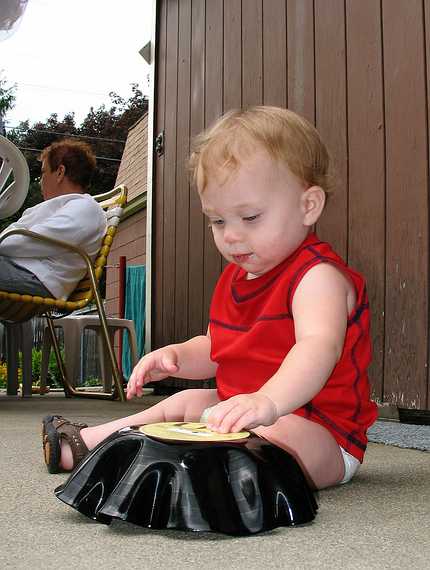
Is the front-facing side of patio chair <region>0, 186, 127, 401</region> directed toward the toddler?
no

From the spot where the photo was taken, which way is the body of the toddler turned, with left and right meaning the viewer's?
facing the viewer and to the left of the viewer

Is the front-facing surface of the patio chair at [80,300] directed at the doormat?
no

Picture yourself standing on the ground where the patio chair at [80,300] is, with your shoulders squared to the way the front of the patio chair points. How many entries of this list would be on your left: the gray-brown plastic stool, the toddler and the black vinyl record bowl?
2

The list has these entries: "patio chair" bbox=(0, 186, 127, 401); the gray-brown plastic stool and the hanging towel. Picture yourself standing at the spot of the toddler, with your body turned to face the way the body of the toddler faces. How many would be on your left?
0

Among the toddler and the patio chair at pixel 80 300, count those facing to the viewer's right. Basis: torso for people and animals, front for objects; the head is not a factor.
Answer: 0

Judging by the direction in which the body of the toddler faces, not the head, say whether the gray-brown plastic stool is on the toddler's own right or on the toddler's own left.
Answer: on the toddler's own right

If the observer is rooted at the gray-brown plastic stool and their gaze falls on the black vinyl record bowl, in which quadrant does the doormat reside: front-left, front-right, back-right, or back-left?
front-left

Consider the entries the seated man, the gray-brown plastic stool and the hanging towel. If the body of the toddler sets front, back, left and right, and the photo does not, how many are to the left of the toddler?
0

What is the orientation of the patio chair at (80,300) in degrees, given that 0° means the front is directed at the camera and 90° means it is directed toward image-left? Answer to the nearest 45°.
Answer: approximately 90°

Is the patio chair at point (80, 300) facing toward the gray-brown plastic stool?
no

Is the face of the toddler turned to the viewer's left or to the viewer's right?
to the viewer's left

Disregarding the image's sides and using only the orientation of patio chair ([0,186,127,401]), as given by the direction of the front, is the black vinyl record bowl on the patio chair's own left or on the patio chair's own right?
on the patio chair's own left

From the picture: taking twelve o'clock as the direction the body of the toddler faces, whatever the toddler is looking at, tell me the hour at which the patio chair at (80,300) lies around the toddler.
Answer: The patio chair is roughly at 4 o'clock from the toddler.
